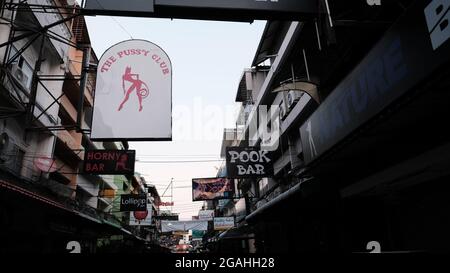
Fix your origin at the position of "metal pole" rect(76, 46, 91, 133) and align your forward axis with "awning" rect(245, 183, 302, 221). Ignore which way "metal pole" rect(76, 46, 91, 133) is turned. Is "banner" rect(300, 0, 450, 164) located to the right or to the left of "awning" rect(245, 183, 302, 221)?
right

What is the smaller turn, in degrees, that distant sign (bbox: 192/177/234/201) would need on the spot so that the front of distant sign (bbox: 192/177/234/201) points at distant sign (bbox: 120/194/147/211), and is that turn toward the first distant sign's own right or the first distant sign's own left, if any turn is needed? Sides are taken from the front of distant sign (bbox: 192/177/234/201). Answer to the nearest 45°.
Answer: approximately 90° to the first distant sign's own right

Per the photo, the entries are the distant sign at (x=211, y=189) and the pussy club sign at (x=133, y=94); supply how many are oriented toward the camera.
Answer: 2

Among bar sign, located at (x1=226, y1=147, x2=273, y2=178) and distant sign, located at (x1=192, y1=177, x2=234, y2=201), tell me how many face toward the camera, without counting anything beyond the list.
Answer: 2

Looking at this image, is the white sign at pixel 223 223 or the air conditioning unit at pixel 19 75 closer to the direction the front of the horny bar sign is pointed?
the air conditioning unit
